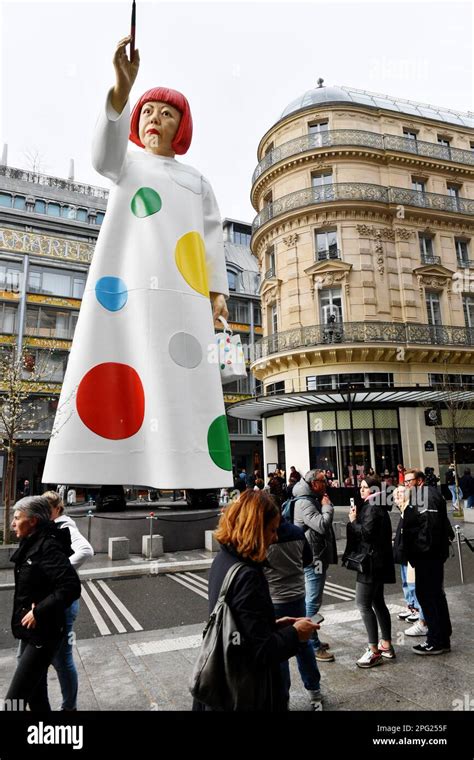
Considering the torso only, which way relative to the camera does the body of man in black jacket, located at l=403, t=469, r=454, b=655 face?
to the viewer's left
